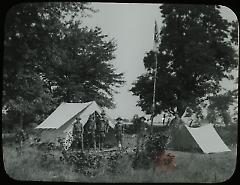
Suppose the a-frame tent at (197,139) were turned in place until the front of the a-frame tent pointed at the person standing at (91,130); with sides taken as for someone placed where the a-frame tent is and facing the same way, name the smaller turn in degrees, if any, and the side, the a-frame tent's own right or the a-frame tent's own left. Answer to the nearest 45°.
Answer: approximately 45° to the a-frame tent's own right

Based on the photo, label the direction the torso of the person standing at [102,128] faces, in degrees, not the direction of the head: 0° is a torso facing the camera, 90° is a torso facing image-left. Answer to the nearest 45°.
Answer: approximately 0°

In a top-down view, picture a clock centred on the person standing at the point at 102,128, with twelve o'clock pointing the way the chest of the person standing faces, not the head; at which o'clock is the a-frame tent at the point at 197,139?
The a-frame tent is roughly at 9 o'clock from the person standing.

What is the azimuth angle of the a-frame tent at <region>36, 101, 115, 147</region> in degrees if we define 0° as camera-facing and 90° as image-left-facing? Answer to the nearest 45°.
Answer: approximately 315°

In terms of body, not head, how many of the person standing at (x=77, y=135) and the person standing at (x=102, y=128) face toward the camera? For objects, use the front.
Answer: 2

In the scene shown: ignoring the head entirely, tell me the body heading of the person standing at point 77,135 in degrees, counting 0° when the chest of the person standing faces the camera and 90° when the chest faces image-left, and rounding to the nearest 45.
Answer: approximately 0°
